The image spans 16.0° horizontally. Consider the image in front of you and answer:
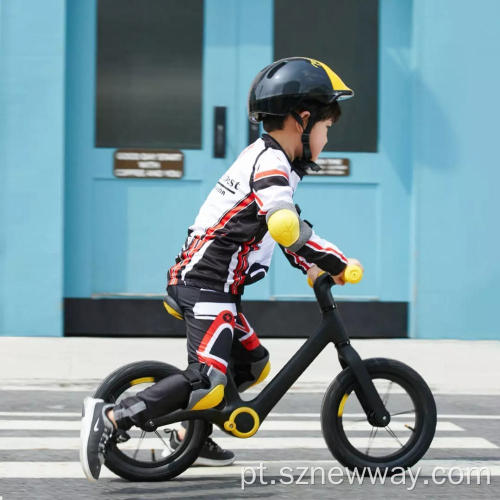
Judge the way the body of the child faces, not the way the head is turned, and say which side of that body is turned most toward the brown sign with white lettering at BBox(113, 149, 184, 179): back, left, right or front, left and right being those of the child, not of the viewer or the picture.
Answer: left

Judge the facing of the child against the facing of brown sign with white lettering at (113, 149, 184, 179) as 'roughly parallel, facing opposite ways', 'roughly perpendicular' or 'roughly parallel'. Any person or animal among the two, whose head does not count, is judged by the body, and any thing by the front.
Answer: roughly perpendicular

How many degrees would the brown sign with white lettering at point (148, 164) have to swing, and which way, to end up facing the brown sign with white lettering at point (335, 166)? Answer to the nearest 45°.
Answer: approximately 90° to its left

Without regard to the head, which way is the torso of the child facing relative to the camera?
to the viewer's right

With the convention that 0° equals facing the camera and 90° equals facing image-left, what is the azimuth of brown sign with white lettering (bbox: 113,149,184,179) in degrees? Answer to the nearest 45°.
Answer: approximately 0°

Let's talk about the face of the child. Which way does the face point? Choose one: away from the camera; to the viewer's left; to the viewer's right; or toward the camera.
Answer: to the viewer's right

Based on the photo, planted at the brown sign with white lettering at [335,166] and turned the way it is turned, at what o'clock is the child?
The child is roughly at 12 o'clock from the brown sign with white lettering.

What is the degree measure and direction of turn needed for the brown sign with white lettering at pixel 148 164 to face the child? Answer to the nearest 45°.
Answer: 0° — it already faces them

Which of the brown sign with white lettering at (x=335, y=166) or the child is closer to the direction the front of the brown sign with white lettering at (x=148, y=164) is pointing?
the child

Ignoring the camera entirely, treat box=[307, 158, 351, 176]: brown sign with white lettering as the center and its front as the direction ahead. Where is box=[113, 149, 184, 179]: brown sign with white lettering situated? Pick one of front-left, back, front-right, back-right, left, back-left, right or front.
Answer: right

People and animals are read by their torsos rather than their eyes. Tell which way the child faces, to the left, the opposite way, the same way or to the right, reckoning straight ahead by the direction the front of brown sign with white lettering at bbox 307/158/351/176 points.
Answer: to the left
